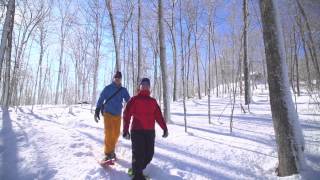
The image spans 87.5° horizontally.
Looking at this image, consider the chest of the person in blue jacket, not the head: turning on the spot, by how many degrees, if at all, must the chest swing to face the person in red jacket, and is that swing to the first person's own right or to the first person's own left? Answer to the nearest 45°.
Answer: approximately 45° to the first person's own left

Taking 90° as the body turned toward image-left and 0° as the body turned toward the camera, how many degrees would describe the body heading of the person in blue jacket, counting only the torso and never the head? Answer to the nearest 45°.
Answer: approximately 0°
